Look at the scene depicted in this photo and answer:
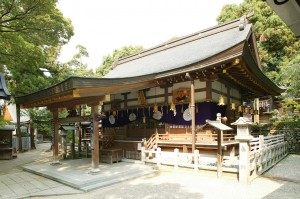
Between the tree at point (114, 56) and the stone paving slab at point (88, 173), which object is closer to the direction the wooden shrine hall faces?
the stone paving slab

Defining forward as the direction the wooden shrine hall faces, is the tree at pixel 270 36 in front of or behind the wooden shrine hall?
behind

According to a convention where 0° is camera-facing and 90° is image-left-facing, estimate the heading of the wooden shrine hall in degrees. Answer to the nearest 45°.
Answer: approximately 45°

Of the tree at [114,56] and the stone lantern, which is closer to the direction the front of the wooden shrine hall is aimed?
the stone lantern

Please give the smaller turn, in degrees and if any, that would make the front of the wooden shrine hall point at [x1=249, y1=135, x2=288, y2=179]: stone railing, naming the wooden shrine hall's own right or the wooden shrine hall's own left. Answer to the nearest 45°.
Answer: approximately 90° to the wooden shrine hall's own left

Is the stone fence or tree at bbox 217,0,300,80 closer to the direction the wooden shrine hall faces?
the stone fence
